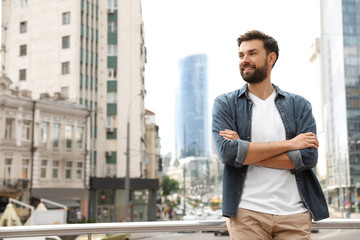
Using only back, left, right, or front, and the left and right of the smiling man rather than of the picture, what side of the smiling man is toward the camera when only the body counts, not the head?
front

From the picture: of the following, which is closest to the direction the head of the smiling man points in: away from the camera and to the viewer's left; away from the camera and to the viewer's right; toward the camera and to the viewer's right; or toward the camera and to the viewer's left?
toward the camera and to the viewer's left

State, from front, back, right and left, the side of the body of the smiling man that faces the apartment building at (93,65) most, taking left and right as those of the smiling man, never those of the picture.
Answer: back

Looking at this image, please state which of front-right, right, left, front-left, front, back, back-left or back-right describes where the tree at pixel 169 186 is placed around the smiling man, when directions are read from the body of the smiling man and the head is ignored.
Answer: back

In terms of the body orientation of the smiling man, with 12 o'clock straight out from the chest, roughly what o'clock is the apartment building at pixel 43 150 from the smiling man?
The apartment building is roughly at 5 o'clock from the smiling man.
